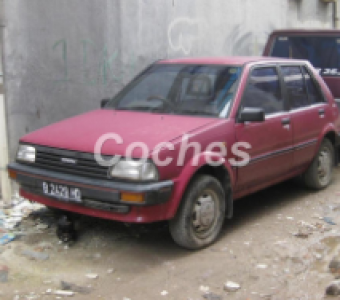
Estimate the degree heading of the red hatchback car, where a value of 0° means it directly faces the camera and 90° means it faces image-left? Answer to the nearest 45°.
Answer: approximately 45°

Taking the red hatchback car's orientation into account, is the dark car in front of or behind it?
behind
